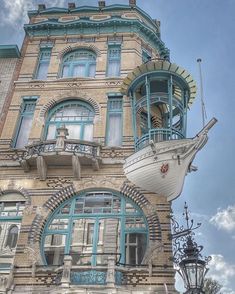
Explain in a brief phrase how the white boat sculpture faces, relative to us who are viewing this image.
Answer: facing the viewer and to the right of the viewer

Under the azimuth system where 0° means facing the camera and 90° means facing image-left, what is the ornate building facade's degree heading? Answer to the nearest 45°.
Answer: approximately 0°
